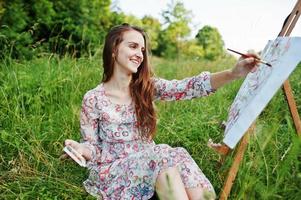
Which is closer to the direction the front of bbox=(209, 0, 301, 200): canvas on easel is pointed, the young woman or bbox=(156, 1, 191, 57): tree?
the young woman

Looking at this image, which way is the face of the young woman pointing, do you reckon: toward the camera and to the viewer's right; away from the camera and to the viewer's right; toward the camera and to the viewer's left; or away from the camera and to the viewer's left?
toward the camera and to the viewer's right

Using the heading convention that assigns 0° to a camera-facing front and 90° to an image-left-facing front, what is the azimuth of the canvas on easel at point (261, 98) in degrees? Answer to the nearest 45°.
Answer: approximately 45°

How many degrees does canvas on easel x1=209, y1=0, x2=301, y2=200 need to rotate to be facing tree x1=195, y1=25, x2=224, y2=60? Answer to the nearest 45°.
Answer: approximately 135° to its right

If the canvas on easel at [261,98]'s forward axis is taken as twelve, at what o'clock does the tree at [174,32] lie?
The tree is roughly at 4 o'clock from the canvas on easel.

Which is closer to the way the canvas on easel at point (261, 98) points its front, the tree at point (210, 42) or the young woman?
the young woman
